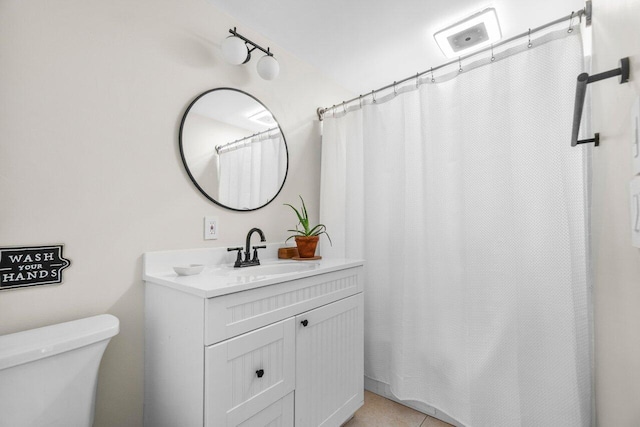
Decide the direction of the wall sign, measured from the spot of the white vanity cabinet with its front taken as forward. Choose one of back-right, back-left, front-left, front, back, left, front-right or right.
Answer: back-right

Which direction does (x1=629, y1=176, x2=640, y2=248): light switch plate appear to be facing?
to the viewer's left

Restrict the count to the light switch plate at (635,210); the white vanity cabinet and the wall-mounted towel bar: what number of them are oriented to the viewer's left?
2

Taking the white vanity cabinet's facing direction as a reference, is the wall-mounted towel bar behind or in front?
in front

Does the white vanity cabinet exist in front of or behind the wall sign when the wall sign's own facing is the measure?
in front

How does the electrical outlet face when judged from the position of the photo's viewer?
facing the viewer and to the right of the viewer

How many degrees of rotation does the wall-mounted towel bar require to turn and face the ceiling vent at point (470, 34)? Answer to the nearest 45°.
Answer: approximately 45° to its right

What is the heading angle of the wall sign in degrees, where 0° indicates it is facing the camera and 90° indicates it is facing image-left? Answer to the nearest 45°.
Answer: approximately 315°

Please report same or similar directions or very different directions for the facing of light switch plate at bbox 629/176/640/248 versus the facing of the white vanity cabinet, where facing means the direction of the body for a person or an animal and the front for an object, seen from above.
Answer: very different directions

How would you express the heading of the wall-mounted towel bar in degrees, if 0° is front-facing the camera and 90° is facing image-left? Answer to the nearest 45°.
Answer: approximately 90°
